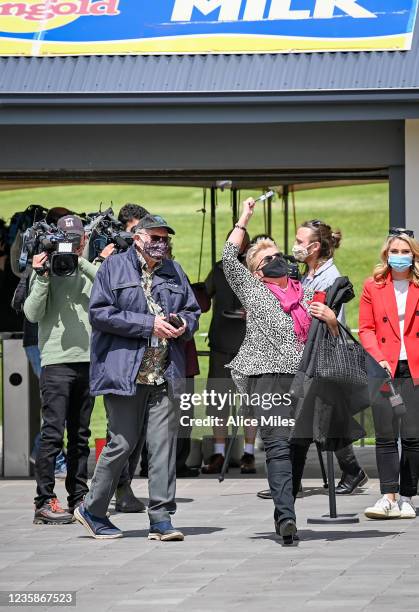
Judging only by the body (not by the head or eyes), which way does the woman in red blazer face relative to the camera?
toward the camera

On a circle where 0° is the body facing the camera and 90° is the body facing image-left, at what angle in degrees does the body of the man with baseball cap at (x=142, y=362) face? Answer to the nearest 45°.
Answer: approximately 315°

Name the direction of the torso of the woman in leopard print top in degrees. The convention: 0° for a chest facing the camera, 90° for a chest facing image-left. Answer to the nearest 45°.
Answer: approximately 315°

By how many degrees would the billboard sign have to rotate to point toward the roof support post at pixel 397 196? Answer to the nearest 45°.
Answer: approximately 90° to its left

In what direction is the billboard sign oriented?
toward the camera

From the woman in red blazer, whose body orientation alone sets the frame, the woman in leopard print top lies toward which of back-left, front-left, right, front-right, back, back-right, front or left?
front-right

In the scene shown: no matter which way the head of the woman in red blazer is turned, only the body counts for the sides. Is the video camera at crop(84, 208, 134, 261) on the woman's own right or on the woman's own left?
on the woman's own right

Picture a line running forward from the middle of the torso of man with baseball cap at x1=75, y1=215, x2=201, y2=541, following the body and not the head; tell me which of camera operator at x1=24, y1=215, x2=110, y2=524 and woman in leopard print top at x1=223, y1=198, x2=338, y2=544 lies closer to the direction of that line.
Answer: the woman in leopard print top
